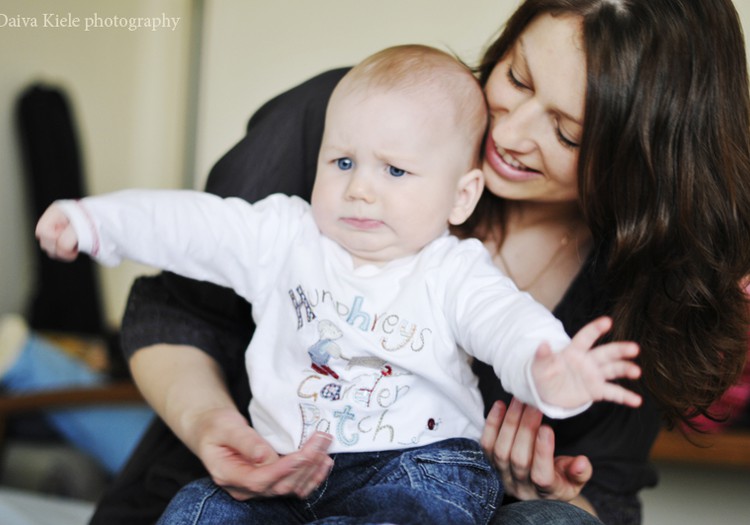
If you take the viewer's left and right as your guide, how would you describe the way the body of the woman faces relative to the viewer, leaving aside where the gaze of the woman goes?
facing the viewer and to the left of the viewer

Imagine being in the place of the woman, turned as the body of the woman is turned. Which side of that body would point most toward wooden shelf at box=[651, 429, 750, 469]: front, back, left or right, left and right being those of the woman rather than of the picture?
back

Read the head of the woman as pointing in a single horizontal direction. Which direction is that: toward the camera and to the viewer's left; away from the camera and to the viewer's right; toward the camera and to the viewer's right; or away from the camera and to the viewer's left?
toward the camera and to the viewer's left

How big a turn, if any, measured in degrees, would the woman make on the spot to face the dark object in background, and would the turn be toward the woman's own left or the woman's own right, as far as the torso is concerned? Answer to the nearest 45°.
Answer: approximately 90° to the woman's own right
